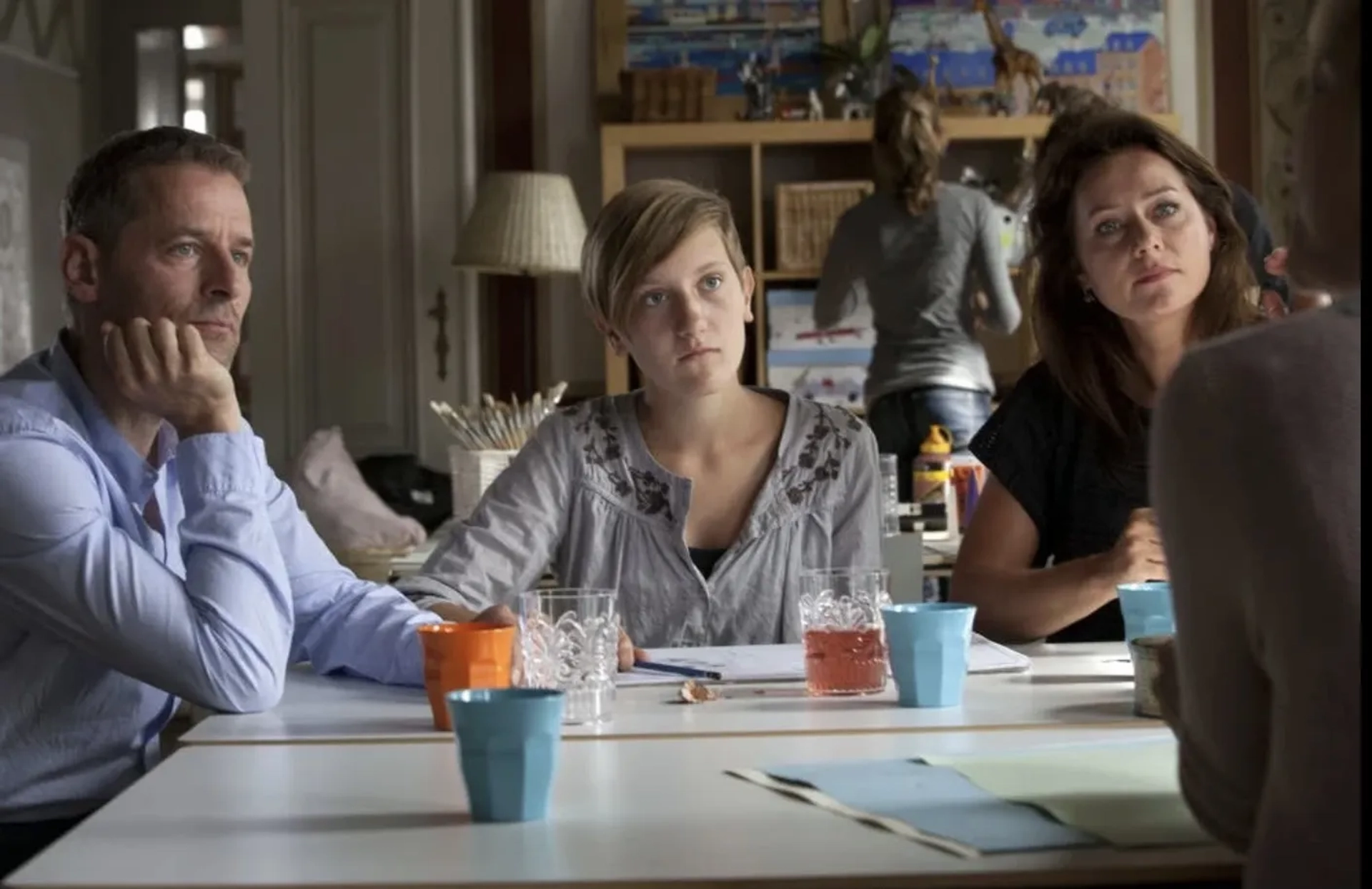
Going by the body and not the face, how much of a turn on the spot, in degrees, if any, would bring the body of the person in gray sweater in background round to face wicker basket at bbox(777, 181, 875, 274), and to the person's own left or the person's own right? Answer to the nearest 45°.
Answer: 0° — they already face it

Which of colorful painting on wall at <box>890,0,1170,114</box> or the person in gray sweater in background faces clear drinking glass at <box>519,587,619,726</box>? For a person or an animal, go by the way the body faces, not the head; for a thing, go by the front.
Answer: the colorful painting on wall

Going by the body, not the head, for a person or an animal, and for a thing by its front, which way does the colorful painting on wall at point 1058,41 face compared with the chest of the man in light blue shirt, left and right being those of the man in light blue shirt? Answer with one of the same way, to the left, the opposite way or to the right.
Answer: to the right

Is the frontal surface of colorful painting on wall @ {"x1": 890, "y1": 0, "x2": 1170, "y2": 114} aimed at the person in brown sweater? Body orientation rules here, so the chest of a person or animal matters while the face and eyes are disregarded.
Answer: yes

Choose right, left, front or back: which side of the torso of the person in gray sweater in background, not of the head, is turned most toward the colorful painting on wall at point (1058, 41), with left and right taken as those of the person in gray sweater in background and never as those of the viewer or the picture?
front

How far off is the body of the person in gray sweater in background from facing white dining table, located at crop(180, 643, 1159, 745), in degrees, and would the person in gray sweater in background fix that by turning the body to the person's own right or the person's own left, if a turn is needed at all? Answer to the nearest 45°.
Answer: approximately 180°

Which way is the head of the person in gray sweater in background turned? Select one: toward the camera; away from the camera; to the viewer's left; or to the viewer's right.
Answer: away from the camera

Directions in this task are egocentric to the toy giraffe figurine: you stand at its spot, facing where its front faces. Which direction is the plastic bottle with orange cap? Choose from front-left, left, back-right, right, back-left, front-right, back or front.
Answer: left

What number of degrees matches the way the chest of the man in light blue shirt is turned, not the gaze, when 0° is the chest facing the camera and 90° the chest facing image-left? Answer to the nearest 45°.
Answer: approximately 315°

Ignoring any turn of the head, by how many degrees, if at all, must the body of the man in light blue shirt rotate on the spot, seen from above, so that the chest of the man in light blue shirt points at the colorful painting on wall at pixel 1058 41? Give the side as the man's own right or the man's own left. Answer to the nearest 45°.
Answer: approximately 90° to the man's own left

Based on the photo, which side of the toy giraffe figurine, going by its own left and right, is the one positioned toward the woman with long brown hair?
left

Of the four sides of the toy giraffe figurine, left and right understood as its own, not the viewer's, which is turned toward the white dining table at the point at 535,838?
left

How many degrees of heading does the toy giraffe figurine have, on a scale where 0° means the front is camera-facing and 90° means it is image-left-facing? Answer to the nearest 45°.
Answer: approximately 90°
